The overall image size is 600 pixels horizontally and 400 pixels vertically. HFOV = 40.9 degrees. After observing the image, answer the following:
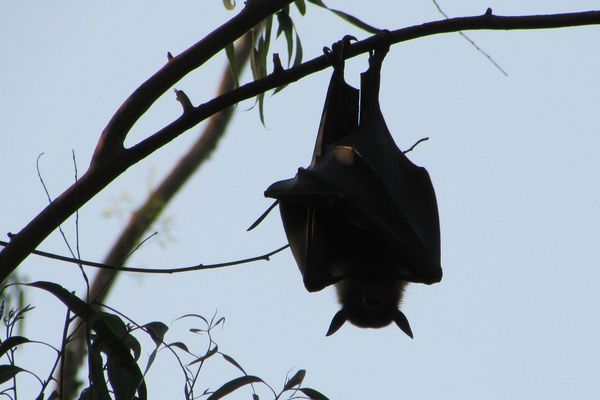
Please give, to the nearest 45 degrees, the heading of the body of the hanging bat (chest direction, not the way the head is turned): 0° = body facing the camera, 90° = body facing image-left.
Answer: approximately 0°
